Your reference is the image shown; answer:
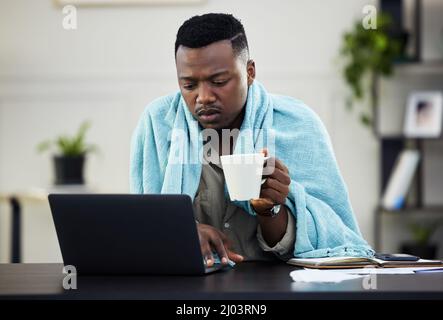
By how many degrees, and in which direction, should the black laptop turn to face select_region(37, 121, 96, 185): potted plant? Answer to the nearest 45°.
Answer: approximately 45° to its left

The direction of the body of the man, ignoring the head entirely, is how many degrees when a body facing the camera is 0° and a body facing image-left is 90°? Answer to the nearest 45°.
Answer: approximately 45°

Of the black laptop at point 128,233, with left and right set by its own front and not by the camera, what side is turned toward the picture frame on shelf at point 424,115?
front

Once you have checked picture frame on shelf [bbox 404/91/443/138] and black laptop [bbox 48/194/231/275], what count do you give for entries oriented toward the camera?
1

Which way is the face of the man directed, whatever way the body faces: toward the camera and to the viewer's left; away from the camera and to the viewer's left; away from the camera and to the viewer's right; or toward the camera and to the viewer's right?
toward the camera and to the viewer's left

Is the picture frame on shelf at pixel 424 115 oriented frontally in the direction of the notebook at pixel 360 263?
yes

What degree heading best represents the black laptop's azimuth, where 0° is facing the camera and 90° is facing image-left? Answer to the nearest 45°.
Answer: approximately 225°
